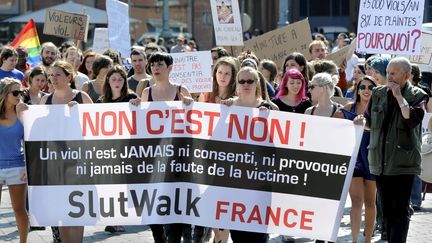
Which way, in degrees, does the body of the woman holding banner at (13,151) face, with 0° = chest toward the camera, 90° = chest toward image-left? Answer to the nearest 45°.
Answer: approximately 315°

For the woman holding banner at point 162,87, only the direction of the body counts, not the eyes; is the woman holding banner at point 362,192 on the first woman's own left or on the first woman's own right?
on the first woman's own left

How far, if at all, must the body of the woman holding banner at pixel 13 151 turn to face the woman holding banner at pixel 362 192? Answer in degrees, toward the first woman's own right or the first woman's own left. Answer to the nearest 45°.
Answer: approximately 45° to the first woman's own left

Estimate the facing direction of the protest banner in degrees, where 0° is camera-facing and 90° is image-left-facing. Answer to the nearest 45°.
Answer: approximately 0°

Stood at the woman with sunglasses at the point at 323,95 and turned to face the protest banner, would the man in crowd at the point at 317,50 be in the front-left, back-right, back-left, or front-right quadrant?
back-right

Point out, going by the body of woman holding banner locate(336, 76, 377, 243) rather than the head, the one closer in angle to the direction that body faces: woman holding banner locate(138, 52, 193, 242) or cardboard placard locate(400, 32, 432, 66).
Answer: the woman holding banner

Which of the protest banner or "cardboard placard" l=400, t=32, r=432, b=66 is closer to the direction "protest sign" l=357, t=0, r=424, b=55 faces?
the protest banner
